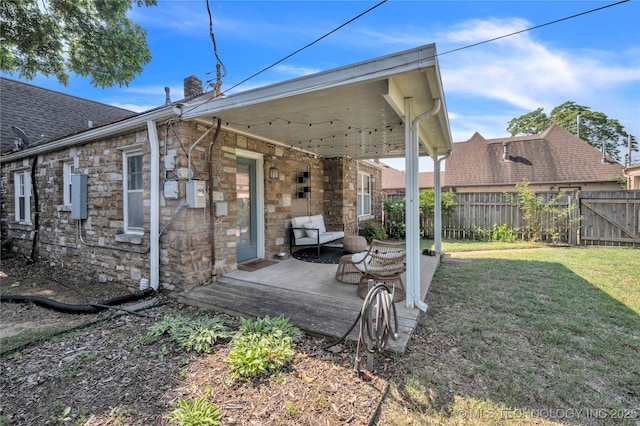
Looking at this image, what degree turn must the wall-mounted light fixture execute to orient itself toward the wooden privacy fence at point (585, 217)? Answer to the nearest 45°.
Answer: approximately 45° to its left

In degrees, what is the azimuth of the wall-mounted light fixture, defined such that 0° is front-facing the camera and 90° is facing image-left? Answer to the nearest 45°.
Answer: approximately 315°

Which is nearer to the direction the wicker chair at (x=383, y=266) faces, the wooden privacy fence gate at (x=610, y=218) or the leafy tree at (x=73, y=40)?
the leafy tree

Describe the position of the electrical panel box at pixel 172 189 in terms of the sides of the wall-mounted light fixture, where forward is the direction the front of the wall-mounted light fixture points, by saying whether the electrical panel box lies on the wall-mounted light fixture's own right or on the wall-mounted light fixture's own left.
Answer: on the wall-mounted light fixture's own right

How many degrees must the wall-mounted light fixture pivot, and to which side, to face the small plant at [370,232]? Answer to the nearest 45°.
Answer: approximately 90° to its left

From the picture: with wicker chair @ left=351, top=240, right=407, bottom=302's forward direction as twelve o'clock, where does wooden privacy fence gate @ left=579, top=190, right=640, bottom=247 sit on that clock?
The wooden privacy fence gate is roughly at 3 o'clock from the wicker chair.

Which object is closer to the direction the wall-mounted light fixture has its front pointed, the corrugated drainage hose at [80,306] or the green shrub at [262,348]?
the green shrub
